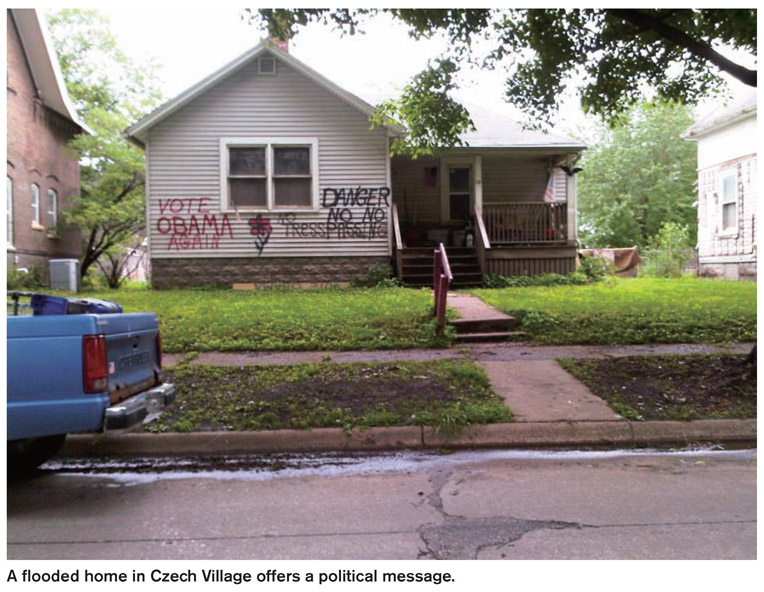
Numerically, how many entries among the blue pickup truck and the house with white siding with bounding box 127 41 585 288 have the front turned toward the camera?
1

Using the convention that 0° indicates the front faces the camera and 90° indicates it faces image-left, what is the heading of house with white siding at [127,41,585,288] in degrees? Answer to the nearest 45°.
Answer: approximately 0°

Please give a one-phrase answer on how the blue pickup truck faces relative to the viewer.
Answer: facing away from the viewer and to the left of the viewer

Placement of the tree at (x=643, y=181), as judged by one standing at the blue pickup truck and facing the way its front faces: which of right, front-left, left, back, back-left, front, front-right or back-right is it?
right

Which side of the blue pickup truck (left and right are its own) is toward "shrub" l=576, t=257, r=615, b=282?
right

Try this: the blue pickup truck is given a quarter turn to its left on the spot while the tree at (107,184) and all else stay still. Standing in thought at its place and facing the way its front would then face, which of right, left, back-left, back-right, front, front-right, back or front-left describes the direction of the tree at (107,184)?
back-right

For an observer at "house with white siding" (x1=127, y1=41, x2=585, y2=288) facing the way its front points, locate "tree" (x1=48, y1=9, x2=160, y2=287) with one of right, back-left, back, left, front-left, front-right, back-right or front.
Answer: back-right

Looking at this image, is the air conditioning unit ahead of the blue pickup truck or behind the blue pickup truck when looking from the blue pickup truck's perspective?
ahead

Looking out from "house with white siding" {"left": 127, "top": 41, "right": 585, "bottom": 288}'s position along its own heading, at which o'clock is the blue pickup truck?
The blue pickup truck is roughly at 12 o'clock from the house with white siding.
